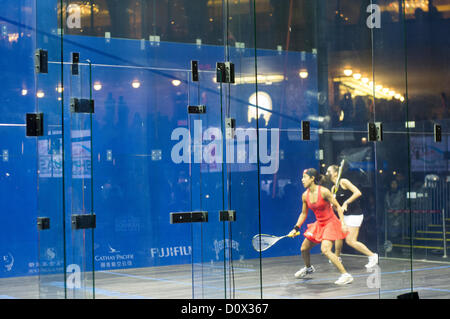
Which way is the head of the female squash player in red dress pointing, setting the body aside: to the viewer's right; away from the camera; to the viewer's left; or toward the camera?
to the viewer's left

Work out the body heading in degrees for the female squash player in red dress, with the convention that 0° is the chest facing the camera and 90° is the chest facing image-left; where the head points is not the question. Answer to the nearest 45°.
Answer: approximately 45°
